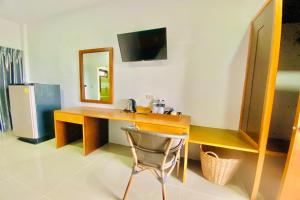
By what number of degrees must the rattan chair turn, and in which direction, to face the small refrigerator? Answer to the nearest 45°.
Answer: approximately 90° to its left

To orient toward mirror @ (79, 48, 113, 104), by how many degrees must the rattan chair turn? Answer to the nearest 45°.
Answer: approximately 90° to its left

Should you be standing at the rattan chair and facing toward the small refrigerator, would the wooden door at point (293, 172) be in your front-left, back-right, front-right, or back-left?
back-right

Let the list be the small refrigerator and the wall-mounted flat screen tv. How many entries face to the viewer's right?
0

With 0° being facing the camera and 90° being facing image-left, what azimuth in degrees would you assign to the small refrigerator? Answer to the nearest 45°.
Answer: approximately 45°

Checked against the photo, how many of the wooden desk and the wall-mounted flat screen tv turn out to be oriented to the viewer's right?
0

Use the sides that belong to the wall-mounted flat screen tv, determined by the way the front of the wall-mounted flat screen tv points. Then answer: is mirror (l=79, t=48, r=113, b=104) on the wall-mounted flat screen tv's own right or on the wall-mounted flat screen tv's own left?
on the wall-mounted flat screen tv's own right

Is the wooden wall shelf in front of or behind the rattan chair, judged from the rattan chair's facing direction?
in front

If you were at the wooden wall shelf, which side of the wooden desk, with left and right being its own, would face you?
left

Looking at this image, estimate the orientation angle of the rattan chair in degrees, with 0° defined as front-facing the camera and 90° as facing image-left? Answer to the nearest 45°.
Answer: approximately 225°

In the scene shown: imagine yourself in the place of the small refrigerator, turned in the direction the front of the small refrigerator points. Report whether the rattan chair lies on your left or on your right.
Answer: on your left

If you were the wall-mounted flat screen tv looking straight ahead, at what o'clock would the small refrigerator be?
The small refrigerator is roughly at 2 o'clock from the wall-mounted flat screen tv.
